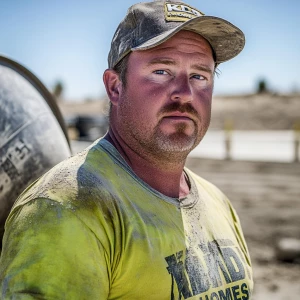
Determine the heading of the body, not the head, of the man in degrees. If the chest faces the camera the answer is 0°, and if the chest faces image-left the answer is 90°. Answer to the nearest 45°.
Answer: approximately 315°
